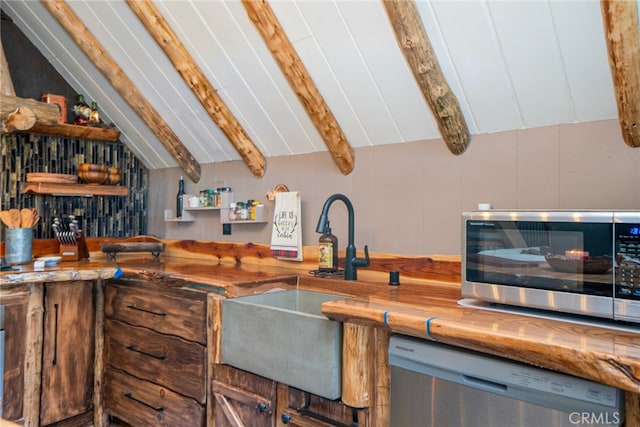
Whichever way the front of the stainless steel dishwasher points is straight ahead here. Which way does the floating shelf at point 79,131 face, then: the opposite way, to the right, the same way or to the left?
to the left

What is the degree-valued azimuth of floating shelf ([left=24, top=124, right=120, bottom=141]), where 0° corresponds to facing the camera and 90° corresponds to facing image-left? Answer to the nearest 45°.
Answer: approximately 0°

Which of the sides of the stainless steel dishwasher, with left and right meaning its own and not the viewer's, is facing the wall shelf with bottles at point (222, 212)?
right

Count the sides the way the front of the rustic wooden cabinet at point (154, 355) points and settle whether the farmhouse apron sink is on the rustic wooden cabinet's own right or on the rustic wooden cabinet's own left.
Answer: on the rustic wooden cabinet's own left

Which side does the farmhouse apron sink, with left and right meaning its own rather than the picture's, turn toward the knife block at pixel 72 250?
right

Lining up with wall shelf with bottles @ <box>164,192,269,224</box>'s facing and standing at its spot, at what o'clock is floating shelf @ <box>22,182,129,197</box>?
The floating shelf is roughly at 2 o'clock from the wall shelf with bottles.

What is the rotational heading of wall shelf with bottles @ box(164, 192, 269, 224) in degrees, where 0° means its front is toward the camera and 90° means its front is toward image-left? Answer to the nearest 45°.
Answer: approximately 45°

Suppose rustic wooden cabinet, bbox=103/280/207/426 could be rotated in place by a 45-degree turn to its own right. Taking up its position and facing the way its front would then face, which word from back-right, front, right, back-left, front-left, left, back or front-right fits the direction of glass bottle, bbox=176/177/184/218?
right

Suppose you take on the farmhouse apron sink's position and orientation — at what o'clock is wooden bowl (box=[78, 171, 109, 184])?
The wooden bowl is roughly at 3 o'clock from the farmhouse apron sink.

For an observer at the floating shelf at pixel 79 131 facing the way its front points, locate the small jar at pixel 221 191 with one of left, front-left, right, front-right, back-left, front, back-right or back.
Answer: front-left

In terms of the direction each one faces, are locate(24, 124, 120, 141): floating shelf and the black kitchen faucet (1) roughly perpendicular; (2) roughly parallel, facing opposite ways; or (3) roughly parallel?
roughly perpendicular
